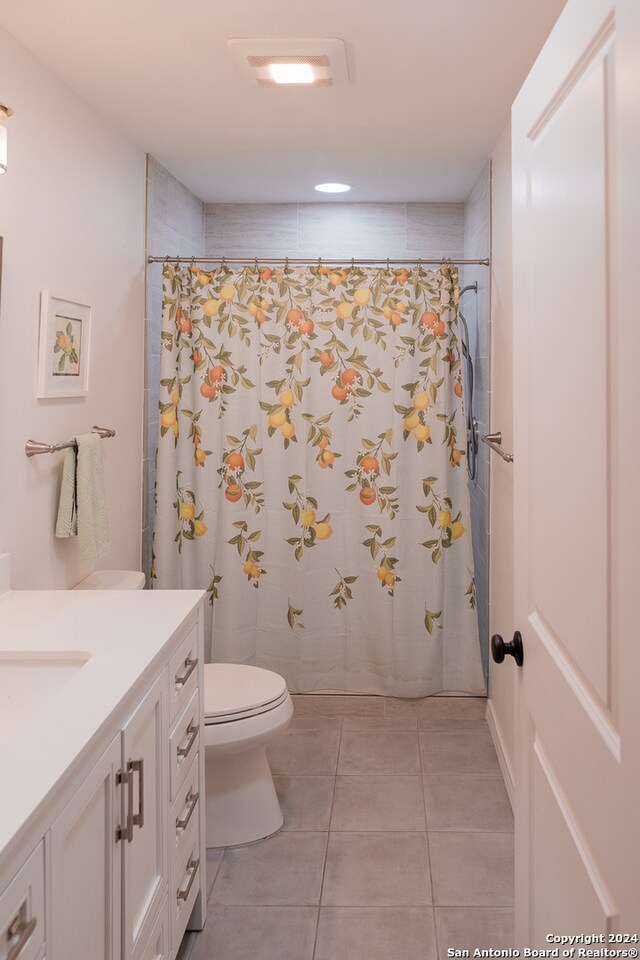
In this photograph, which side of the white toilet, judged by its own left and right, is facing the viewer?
right

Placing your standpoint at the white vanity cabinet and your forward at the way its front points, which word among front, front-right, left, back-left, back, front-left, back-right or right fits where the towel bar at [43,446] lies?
left

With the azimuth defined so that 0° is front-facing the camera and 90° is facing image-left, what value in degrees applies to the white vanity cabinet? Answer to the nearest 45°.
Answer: approximately 270°

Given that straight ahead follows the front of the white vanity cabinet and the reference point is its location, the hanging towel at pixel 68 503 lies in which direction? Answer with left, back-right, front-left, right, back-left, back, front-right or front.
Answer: left

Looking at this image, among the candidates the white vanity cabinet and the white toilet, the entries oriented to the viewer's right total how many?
2

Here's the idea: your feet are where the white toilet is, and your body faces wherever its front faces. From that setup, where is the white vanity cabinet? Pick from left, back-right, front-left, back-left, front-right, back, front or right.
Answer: right

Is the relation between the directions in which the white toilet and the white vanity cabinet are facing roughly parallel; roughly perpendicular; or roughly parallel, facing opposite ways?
roughly parallel
